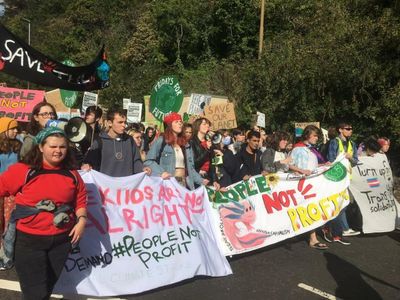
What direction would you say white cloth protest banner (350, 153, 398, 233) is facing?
toward the camera

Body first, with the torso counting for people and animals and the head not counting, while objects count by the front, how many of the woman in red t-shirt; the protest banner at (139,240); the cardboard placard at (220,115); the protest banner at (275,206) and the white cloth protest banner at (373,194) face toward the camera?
5

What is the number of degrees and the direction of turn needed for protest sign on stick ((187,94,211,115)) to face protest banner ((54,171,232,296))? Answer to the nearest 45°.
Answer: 0° — it already faces it

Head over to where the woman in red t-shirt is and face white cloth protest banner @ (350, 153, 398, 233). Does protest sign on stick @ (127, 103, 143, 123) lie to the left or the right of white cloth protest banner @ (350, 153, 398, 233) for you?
left

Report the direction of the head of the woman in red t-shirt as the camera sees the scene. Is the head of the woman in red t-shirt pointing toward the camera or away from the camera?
toward the camera

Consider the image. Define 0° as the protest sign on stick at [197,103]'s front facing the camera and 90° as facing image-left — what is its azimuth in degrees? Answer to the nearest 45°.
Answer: approximately 0°

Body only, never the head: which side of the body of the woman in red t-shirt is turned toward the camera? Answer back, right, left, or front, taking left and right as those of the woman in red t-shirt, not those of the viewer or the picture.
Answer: front

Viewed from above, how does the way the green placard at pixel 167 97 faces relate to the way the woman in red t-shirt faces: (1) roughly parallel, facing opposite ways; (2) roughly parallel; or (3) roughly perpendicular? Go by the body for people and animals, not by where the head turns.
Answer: roughly parallel

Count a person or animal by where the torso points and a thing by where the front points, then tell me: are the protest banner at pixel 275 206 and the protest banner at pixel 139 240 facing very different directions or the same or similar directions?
same or similar directions

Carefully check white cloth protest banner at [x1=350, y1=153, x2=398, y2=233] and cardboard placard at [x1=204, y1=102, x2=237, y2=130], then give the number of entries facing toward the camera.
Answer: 2

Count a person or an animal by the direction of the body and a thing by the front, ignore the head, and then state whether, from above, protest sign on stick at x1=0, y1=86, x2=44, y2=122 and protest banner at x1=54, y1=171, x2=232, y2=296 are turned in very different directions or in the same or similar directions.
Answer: same or similar directions

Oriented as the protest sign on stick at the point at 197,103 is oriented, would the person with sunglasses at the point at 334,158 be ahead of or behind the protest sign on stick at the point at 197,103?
ahead

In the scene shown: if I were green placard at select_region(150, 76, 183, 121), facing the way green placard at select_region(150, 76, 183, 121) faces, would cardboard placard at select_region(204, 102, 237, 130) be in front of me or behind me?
behind

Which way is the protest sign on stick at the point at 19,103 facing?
toward the camera

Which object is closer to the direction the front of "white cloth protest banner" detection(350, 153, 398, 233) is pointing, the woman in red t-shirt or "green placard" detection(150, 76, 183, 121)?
the woman in red t-shirt

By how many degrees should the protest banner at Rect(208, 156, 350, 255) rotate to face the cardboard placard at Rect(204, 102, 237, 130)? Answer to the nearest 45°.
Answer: approximately 180°

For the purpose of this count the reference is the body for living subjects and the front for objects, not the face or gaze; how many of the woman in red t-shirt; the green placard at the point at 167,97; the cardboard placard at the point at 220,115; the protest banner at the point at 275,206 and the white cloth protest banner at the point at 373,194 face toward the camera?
5

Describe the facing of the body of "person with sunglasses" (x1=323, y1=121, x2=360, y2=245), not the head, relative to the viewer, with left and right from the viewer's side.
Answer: facing the viewer and to the right of the viewer
